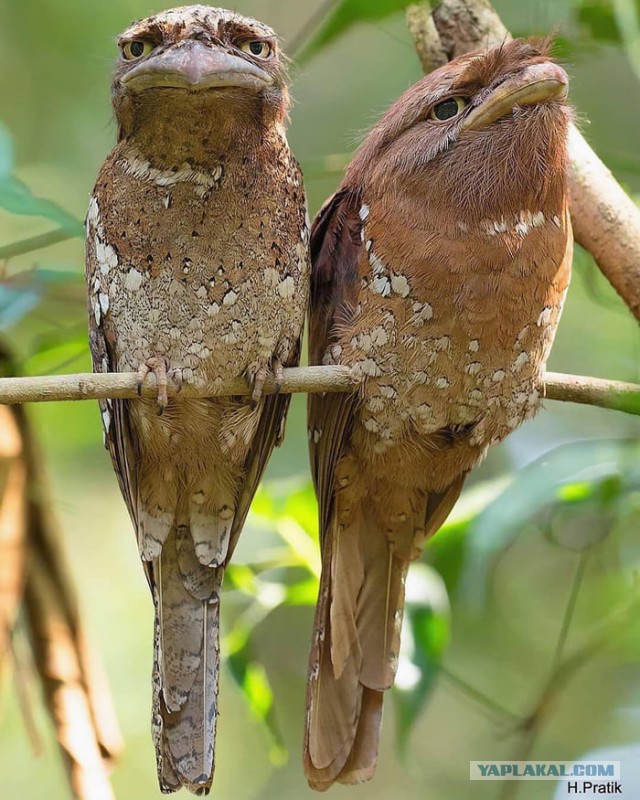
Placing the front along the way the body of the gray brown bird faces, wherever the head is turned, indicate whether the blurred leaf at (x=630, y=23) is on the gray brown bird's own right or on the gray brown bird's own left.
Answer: on the gray brown bird's own left

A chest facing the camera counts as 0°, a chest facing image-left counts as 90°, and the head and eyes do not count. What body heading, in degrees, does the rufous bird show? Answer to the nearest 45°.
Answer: approximately 315°

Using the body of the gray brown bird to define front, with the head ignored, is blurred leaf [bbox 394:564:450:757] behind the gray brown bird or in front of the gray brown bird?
behind

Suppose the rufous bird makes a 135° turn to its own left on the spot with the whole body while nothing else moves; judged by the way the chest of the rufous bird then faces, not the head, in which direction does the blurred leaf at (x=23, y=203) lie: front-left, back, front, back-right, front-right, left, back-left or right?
left
